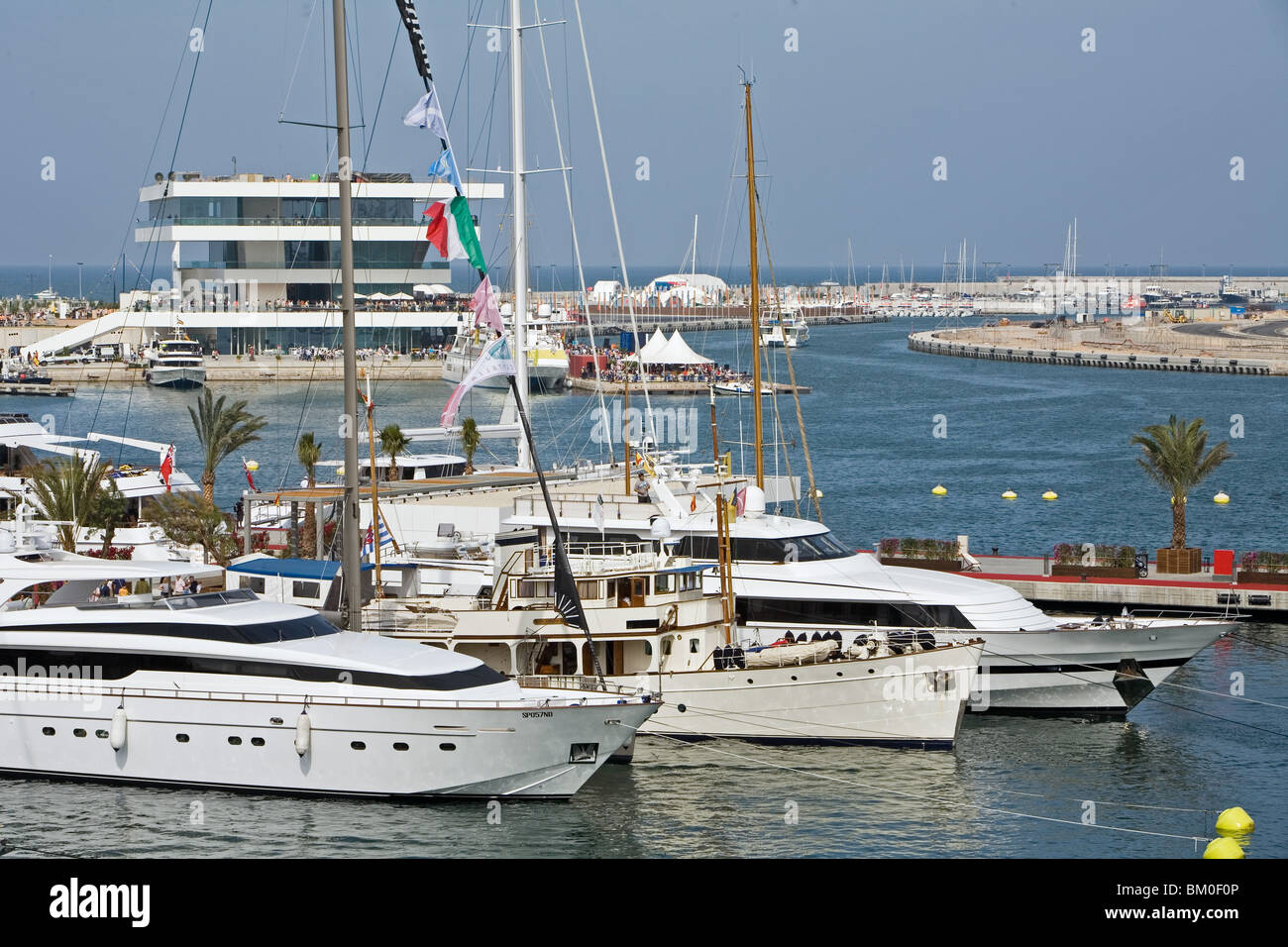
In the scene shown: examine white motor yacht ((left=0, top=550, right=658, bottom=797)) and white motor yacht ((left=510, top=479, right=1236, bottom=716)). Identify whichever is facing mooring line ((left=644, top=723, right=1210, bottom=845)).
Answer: white motor yacht ((left=0, top=550, right=658, bottom=797))

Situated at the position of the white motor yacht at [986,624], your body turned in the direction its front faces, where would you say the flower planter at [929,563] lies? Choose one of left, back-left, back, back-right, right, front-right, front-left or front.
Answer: left

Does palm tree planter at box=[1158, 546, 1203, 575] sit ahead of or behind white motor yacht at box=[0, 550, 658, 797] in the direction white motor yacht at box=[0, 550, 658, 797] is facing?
ahead

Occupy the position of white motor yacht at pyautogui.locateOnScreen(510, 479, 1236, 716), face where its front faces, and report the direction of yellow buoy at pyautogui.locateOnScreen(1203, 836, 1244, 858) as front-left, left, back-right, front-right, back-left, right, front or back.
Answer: right

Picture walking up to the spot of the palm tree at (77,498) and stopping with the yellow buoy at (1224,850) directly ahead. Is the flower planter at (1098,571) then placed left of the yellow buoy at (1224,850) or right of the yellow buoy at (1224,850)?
left

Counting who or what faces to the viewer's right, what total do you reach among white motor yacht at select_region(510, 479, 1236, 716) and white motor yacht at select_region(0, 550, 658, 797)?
2

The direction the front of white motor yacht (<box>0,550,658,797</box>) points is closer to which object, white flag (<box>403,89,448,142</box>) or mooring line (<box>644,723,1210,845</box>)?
the mooring line

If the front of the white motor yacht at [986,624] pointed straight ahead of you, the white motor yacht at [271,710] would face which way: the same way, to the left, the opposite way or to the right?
the same way

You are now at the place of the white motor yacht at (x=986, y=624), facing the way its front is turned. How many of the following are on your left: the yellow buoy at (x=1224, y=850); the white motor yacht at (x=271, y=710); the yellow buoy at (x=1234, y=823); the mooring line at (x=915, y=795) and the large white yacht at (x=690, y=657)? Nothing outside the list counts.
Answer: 0

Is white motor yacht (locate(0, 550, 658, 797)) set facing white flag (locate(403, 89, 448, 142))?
no

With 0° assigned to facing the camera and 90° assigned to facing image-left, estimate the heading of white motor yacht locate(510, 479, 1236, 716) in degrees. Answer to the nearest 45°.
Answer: approximately 270°

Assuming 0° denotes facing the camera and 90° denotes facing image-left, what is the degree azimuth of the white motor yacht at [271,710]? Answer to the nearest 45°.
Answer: approximately 270°

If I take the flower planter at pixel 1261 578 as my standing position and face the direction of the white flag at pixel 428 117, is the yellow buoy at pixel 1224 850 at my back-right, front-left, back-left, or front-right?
front-left

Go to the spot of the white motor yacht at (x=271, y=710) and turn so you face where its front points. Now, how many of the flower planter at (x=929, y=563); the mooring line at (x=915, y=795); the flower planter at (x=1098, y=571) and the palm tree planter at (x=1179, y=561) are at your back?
0

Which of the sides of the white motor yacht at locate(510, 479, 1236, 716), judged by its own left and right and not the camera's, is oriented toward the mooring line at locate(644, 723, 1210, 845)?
right

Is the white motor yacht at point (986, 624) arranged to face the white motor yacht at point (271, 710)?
no

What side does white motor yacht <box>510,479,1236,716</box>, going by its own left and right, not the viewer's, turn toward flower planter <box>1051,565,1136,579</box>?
left
